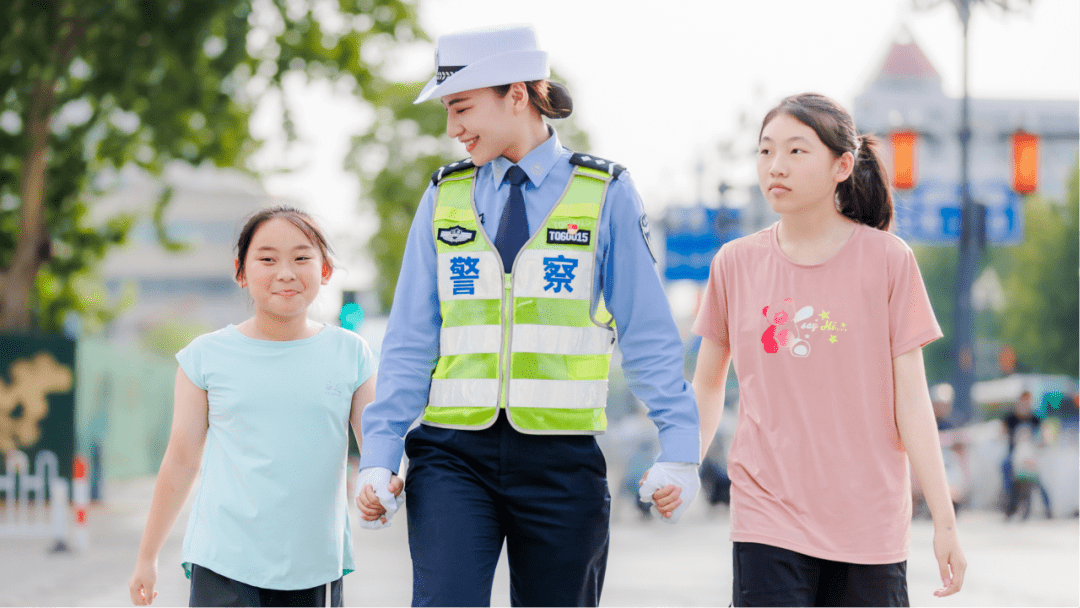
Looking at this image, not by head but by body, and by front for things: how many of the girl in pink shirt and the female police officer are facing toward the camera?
2

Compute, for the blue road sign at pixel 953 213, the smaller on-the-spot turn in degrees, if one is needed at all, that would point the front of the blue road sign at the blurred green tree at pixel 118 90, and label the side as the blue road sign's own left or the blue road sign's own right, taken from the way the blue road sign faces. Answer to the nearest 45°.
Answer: approximately 45° to the blue road sign's own right

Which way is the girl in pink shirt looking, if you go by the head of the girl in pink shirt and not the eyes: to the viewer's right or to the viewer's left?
to the viewer's left

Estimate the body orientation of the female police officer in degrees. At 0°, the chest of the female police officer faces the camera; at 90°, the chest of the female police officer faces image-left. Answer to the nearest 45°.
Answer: approximately 0°

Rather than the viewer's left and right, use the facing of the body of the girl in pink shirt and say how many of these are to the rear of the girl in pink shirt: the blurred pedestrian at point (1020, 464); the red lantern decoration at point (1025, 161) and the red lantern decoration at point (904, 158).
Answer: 3

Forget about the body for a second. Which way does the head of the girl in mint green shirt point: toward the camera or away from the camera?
toward the camera

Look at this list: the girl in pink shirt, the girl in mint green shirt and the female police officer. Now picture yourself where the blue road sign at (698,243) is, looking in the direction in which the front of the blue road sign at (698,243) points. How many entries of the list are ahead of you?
3

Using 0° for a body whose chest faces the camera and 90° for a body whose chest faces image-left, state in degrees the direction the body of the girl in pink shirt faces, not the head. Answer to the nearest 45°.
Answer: approximately 0°

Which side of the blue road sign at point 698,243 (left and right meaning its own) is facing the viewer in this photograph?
front

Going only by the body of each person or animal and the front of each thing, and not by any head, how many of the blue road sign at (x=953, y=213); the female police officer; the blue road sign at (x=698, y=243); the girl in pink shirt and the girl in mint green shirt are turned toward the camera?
5

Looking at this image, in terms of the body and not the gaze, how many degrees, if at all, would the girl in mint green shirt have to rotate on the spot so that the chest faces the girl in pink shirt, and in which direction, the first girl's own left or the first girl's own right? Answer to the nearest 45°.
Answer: approximately 90° to the first girl's own left

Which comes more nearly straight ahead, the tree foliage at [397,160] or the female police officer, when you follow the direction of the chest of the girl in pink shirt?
the female police officer

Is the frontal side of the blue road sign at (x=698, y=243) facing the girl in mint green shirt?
yes

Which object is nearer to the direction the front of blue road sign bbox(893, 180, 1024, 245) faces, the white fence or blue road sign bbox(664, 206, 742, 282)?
the white fence

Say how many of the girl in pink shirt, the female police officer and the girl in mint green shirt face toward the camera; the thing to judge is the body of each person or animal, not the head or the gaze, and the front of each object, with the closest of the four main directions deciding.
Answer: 3

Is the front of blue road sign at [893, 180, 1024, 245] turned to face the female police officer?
yes

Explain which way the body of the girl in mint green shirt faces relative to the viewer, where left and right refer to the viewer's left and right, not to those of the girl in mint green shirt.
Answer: facing the viewer
